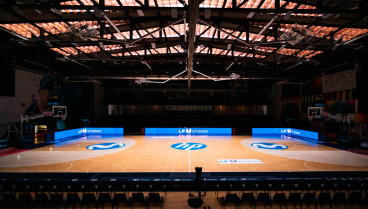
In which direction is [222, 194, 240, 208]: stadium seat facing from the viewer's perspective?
away from the camera

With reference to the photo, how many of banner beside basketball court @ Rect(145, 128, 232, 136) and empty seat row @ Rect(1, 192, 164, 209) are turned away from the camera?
1

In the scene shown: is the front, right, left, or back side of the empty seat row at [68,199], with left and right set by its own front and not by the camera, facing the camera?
back

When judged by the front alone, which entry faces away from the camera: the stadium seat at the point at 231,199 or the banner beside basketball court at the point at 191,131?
the stadium seat

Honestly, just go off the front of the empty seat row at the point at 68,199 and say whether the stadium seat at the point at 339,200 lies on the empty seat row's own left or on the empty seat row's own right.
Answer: on the empty seat row's own right

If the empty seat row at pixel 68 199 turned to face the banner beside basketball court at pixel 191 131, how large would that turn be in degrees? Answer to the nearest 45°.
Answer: approximately 45° to its right

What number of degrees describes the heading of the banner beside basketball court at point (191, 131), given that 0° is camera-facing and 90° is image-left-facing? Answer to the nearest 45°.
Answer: approximately 0°

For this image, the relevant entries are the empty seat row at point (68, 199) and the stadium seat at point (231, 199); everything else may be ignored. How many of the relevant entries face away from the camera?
2

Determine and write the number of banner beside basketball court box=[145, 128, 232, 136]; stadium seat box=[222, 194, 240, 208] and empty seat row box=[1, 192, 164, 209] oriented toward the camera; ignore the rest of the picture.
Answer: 1

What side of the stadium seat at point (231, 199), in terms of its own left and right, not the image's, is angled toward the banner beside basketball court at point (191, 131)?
front
